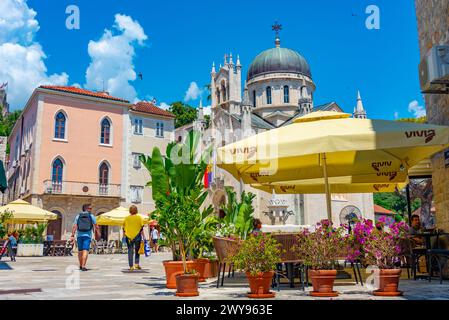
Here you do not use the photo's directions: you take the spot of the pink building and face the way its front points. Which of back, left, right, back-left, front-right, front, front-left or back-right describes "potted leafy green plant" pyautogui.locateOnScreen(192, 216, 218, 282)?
front

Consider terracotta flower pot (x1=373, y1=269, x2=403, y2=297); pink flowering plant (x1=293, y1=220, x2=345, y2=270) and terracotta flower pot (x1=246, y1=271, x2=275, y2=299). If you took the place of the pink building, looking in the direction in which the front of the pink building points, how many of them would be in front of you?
3

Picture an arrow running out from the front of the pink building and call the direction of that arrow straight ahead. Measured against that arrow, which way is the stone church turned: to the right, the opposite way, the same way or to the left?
to the right

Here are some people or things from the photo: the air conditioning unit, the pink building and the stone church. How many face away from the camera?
0

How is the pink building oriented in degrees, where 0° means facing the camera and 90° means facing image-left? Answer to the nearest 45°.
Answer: approximately 0°

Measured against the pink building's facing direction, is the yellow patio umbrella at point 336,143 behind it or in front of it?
in front

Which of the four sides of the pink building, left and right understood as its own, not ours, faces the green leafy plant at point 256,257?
front

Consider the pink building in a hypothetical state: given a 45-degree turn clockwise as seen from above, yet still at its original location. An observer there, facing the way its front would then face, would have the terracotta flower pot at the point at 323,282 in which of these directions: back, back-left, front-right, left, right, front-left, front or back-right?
front-left

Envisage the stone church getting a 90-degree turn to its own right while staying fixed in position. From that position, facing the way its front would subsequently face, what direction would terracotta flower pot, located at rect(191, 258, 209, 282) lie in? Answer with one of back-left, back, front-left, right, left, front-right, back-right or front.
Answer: back-left

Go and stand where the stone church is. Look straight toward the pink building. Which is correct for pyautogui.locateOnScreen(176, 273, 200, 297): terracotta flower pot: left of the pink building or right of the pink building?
left

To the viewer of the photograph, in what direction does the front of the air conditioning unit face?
facing the viewer and to the left of the viewer

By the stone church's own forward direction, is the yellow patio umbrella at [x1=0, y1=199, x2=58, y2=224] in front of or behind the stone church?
in front

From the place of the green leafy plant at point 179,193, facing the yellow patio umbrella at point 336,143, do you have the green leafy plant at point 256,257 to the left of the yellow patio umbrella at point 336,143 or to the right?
right

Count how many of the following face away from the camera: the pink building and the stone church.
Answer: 0

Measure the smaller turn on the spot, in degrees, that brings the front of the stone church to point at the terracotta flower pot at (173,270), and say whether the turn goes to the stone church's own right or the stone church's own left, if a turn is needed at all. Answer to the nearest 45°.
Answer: approximately 45° to the stone church's own left
